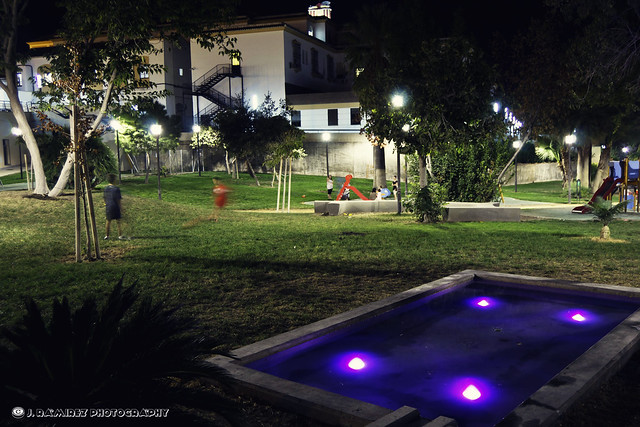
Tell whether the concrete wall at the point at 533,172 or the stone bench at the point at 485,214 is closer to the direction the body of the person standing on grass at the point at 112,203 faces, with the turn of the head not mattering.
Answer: the concrete wall

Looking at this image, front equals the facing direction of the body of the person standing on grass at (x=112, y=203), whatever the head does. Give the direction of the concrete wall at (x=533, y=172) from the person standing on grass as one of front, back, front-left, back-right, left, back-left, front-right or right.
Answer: front-right

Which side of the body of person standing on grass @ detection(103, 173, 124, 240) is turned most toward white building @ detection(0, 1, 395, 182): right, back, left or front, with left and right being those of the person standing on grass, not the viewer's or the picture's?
front

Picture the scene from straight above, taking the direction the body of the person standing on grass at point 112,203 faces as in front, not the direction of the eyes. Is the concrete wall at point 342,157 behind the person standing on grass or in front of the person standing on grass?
in front

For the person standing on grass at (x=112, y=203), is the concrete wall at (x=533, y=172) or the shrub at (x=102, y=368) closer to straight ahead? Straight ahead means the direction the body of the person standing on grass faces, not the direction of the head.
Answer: the concrete wall

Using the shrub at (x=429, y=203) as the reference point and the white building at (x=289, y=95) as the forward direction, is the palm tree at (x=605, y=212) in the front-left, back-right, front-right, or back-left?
back-right

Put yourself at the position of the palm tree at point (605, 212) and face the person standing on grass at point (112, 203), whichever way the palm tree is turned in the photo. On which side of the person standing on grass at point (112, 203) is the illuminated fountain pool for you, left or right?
left

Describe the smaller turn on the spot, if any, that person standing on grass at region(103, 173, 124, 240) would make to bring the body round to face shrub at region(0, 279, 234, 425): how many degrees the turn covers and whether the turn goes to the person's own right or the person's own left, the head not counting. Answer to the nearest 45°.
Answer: approximately 180°

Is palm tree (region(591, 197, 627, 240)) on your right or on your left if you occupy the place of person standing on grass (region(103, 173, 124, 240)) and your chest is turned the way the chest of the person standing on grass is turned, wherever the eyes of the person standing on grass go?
on your right

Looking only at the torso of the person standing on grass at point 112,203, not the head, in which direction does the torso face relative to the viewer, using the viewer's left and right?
facing away from the viewer
